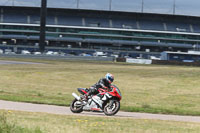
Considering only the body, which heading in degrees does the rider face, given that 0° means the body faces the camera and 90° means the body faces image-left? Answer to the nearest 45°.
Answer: approximately 270°

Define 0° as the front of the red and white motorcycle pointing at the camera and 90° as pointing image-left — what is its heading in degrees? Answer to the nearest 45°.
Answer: approximately 270°
